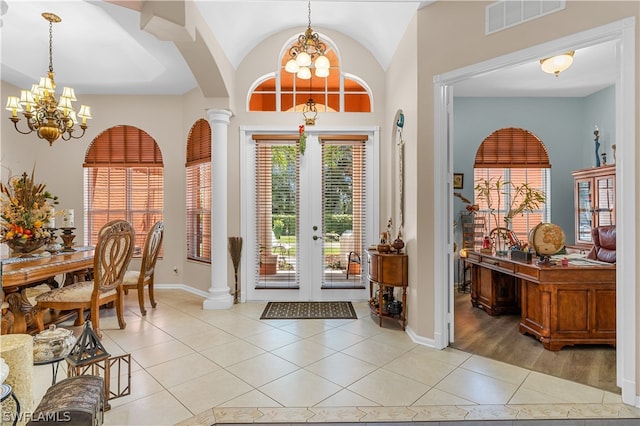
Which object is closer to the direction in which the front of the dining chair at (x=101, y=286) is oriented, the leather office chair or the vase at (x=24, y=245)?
the vase

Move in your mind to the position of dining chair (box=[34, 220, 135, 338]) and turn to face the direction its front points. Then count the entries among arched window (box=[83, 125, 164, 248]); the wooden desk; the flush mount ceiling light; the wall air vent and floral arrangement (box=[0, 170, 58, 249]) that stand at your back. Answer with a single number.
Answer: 3

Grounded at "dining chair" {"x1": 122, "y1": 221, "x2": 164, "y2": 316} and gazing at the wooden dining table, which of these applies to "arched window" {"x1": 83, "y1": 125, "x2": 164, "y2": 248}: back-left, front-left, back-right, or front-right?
back-right

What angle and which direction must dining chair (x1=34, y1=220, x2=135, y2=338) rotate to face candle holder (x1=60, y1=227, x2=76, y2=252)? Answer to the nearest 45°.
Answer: approximately 45° to its right

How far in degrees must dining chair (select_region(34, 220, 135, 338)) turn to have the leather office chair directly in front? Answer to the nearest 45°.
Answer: approximately 180°

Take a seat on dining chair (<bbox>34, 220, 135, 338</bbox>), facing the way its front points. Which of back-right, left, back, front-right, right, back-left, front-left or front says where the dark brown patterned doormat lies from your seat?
back-right

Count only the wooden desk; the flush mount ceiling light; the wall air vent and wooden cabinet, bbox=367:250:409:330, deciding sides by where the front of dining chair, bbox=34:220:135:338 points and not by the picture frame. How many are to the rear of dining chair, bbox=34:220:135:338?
4

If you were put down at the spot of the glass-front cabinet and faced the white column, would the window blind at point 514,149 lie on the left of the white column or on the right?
right

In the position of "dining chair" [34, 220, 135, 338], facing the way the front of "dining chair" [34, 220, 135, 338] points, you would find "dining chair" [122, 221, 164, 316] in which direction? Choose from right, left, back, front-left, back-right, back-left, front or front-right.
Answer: right

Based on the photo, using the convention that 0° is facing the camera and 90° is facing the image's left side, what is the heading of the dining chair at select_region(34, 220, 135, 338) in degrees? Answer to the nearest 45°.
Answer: approximately 135°

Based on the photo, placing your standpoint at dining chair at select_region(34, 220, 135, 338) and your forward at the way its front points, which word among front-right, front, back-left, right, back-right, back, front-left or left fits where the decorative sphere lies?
back

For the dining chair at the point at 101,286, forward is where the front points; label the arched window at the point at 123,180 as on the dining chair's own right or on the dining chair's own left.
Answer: on the dining chair's own right

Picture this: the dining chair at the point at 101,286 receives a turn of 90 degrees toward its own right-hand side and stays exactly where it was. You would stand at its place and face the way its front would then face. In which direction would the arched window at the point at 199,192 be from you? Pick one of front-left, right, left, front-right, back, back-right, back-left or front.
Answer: front

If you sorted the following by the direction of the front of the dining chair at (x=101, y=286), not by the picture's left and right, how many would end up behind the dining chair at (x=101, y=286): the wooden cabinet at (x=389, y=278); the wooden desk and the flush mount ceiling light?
3

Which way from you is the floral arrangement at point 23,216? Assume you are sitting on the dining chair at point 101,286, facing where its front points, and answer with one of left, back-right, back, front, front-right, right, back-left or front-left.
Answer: front

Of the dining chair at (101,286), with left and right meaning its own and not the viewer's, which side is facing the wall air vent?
back

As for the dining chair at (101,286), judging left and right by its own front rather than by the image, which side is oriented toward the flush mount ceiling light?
back

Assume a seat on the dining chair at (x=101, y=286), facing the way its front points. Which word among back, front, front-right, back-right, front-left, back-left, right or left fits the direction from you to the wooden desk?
back
